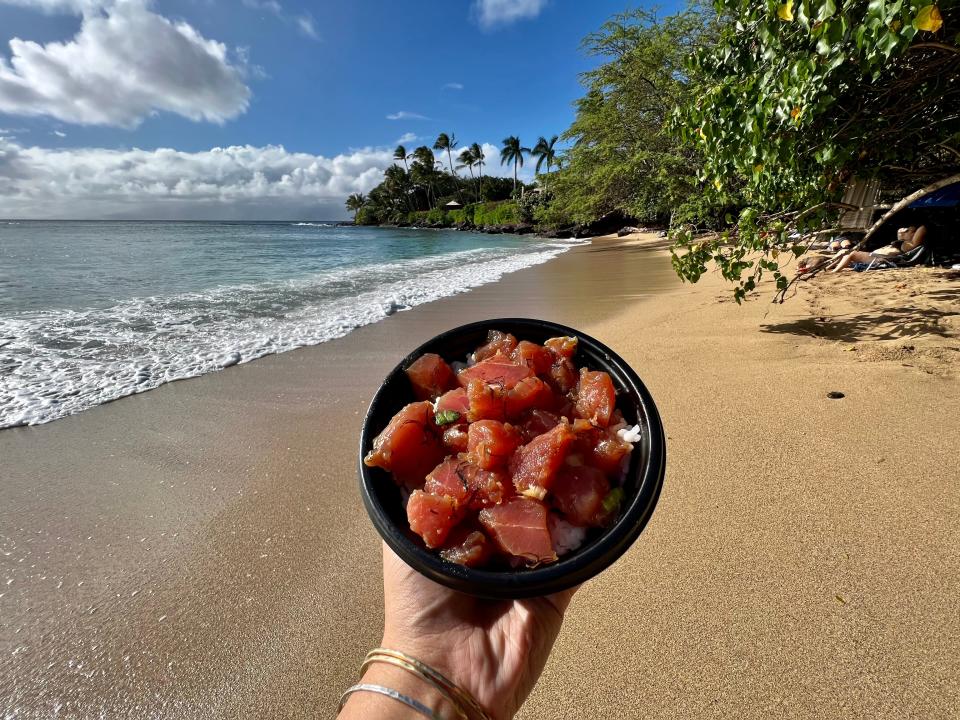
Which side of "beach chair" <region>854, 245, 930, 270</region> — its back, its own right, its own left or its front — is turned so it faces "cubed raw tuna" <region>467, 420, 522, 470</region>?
left

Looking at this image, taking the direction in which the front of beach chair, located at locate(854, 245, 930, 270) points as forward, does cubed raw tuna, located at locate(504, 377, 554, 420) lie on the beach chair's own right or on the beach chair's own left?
on the beach chair's own left

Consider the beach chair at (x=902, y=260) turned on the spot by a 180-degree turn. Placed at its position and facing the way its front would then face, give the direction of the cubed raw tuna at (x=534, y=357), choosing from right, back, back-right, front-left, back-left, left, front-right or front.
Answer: right

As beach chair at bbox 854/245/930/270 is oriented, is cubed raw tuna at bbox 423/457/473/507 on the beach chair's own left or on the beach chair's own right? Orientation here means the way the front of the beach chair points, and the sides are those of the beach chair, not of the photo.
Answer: on the beach chair's own left

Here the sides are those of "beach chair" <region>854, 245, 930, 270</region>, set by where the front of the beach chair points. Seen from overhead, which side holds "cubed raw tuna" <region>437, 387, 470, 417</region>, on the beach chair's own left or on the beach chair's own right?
on the beach chair's own left

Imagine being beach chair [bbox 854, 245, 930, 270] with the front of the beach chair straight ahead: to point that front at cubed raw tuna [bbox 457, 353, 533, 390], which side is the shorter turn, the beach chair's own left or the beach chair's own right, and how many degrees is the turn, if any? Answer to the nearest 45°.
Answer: approximately 90° to the beach chair's own left

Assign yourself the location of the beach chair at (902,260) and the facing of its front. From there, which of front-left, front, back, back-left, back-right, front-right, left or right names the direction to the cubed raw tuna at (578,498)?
left

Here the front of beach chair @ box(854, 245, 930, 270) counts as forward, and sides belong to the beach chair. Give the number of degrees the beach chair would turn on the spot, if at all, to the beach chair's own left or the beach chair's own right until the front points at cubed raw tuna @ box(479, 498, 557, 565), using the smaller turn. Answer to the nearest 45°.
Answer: approximately 90° to the beach chair's own left

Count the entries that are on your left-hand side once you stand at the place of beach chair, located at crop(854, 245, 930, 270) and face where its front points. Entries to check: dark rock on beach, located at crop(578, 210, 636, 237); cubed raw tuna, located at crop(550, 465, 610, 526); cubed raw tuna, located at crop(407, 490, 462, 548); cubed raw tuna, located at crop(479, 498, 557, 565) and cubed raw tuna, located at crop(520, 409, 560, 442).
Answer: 4

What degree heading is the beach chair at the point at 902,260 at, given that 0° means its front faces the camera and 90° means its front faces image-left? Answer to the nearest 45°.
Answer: approximately 90°

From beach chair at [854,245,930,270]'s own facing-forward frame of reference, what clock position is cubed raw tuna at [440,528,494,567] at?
The cubed raw tuna is roughly at 9 o'clock from the beach chair.

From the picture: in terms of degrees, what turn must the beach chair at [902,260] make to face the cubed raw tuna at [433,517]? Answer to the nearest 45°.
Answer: approximately 90° to its left

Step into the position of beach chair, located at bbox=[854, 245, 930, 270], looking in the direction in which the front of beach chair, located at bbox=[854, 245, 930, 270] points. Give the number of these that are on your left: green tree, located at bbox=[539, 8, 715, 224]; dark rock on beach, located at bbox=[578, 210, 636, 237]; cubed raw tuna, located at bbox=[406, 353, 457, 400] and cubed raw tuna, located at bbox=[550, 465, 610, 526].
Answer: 2
